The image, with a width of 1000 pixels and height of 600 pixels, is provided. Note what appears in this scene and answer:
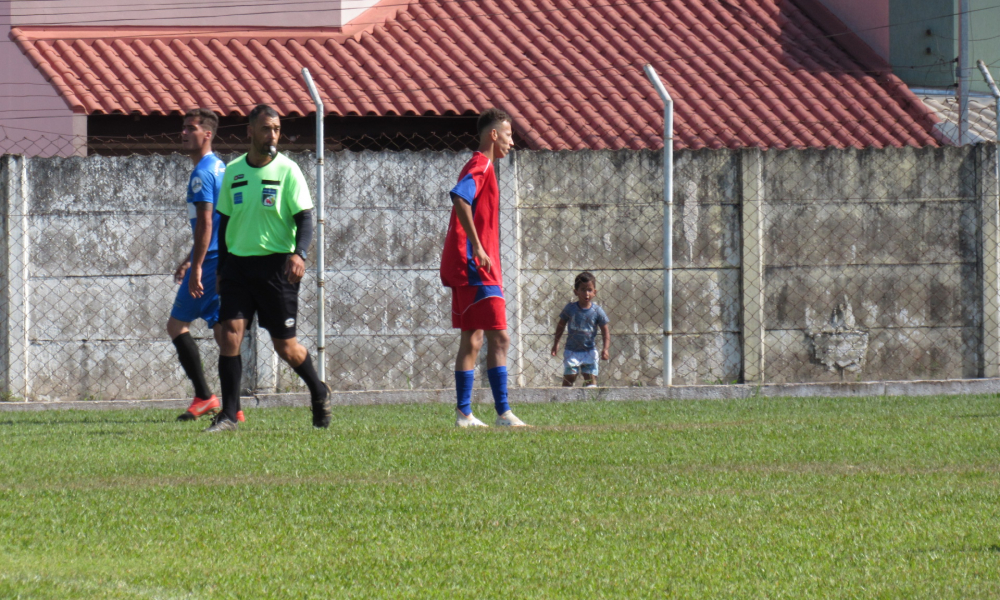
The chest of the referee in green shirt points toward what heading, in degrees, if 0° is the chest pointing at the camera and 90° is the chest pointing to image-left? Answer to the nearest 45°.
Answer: approximately 45°

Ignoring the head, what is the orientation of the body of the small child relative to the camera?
toward the camera

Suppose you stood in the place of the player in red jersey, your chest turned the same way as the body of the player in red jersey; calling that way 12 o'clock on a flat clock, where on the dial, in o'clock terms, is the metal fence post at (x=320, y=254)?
The metal fence post is roughly at 8 o'clock from the player in red jersey.

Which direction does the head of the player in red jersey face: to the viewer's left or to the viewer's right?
to the viewer's right

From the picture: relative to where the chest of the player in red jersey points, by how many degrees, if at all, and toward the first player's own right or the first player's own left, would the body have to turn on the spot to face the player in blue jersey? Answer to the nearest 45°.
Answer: approximately 180°

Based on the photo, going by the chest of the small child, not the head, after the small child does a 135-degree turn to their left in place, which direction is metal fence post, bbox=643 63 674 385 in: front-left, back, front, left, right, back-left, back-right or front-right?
front-right

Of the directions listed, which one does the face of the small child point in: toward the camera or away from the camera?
toward the camera

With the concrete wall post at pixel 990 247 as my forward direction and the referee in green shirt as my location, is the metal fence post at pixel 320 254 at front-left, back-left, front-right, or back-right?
front-left

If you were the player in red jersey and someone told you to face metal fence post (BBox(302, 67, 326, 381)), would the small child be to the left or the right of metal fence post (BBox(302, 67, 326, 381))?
right
